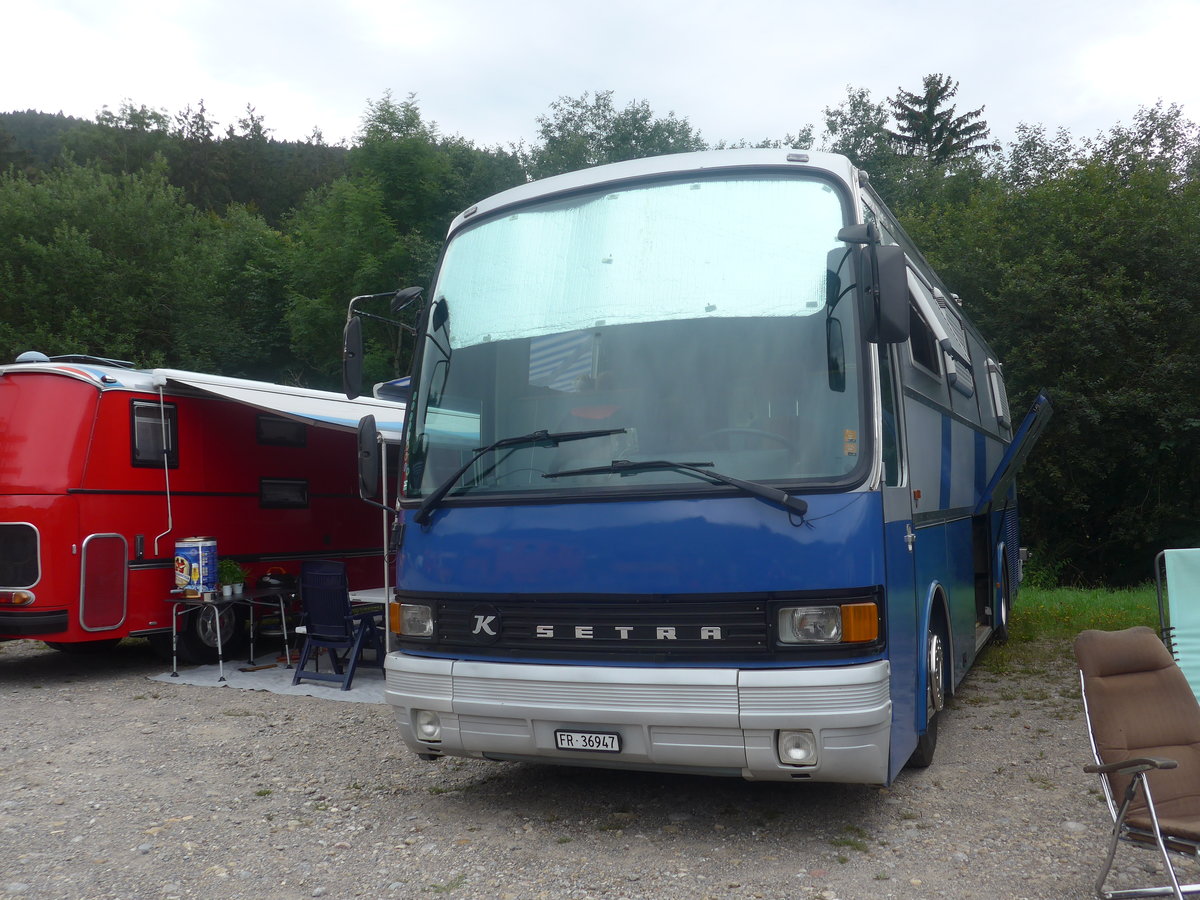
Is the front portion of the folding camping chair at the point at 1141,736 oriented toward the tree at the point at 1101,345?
no

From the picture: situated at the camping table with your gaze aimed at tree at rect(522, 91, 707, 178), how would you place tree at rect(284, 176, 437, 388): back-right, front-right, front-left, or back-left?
front-left

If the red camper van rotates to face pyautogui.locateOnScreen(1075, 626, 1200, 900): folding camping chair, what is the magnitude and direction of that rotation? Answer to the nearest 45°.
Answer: approximately 90° to its right

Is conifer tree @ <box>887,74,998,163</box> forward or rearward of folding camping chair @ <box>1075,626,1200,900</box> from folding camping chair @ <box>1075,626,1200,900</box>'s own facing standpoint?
rearward

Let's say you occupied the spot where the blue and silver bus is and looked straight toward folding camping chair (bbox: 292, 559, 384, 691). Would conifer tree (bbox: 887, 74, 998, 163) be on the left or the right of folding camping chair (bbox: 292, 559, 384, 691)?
right

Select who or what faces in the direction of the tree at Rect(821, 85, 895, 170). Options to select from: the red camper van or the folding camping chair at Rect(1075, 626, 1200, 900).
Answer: the red camper van

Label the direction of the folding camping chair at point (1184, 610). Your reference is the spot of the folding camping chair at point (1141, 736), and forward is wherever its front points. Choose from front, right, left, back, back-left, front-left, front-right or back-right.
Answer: back-left

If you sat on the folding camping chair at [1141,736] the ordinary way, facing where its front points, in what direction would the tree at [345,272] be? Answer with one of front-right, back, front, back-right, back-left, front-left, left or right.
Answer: back

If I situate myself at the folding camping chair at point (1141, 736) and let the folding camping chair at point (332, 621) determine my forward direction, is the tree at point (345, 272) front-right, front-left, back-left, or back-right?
front-right

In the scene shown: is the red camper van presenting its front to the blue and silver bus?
no
